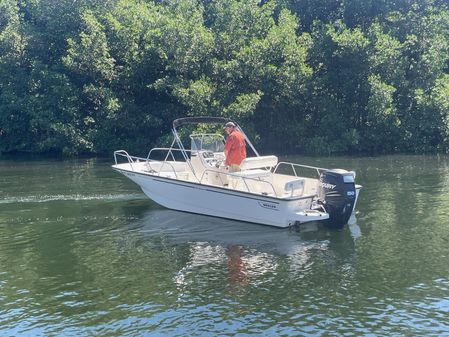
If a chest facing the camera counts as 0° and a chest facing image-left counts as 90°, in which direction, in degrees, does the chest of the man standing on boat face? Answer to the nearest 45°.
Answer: approximately 90°

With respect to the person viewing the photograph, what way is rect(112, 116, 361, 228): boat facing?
facing away from the viewer and to the left of the viewer
